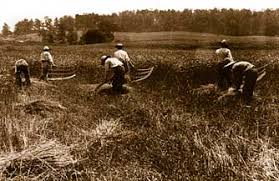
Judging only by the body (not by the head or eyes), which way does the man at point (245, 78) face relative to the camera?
to the viewer's left

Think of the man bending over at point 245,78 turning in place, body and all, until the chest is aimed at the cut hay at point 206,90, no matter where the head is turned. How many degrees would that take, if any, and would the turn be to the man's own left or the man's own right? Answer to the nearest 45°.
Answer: approximately 45° to the man's own right

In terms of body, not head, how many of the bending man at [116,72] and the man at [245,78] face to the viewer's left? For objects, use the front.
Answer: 2

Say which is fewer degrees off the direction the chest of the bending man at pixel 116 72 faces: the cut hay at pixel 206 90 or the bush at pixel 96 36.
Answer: the bush

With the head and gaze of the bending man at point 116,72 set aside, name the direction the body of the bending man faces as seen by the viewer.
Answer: to the viewer's left

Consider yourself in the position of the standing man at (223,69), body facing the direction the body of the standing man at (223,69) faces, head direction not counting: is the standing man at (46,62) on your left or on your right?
on your left
